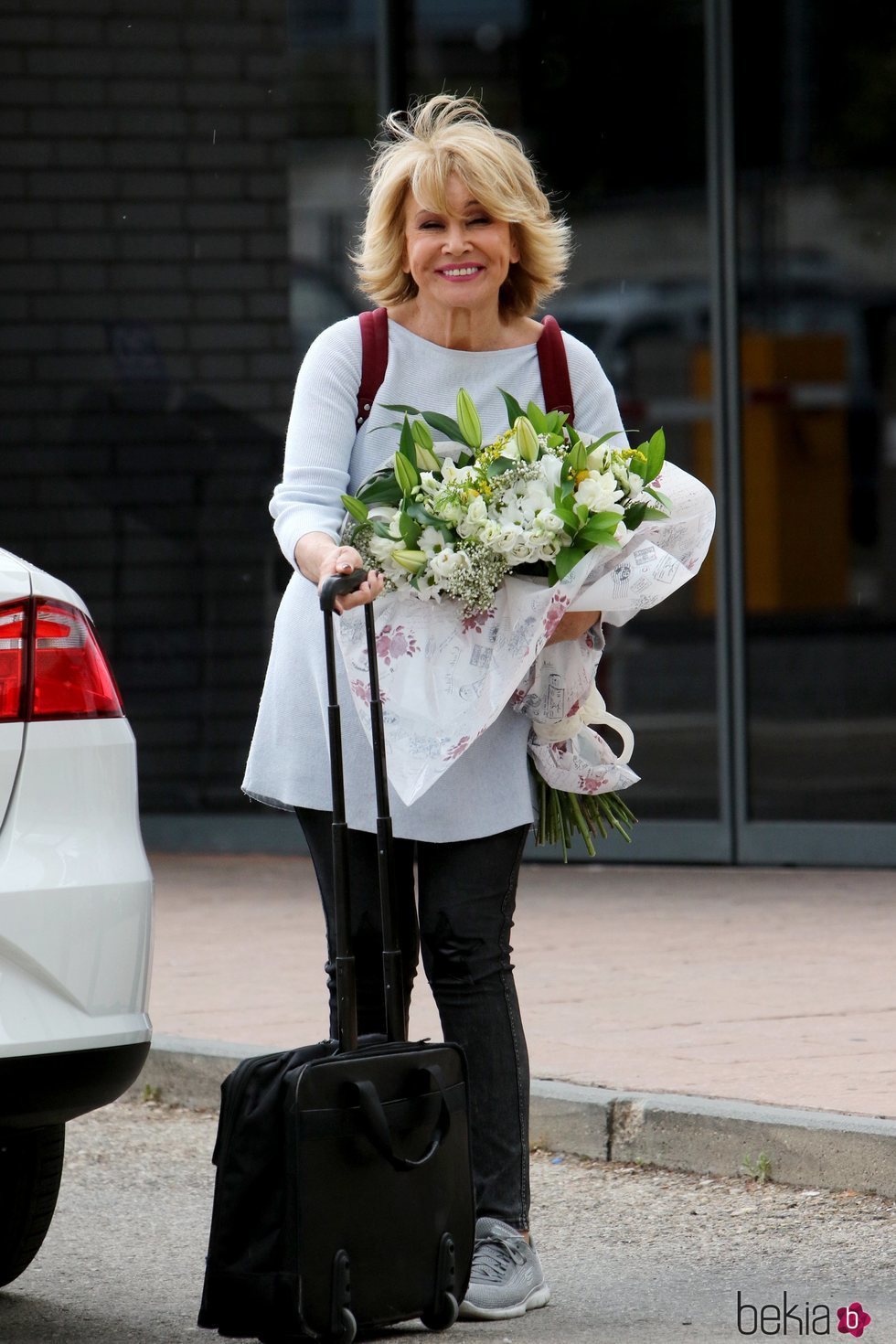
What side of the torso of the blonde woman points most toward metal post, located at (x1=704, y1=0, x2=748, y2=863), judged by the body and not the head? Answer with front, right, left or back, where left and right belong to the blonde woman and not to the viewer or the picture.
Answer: back

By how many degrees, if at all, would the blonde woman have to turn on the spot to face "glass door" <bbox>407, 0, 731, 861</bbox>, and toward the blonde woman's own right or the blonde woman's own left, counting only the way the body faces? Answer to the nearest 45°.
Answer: approximately 180°

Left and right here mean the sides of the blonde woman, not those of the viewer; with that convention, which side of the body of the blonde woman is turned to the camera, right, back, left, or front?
front

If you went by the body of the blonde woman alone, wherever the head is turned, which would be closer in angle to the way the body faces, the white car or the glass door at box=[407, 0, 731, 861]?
the white car

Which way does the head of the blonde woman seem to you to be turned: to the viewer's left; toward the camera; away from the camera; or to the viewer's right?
toward the camera

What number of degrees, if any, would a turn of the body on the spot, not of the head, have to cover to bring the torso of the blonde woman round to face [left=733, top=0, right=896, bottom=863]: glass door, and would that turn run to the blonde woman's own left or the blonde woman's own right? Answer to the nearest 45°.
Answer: approximately 180°
